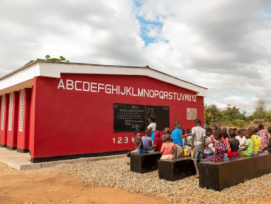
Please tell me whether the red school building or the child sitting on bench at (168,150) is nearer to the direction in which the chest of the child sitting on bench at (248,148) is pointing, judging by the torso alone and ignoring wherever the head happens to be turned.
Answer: the red school building

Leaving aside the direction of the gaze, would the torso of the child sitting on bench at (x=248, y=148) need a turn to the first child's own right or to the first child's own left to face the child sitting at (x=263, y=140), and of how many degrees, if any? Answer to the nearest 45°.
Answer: approximately 45° to the first child's own right

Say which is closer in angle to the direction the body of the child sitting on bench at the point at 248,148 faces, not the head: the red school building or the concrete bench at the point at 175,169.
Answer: the red school building

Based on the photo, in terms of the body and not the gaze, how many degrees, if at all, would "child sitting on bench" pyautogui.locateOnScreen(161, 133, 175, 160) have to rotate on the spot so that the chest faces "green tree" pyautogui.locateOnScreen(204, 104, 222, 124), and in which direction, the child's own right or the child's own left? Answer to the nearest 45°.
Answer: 0° — they already face it

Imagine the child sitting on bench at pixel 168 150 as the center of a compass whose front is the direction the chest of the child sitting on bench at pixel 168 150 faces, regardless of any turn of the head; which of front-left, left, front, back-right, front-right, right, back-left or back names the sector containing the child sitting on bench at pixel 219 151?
back-right

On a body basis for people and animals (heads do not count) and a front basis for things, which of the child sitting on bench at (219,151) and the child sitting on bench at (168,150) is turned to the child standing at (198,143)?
the child sitting on bench at (219,151)

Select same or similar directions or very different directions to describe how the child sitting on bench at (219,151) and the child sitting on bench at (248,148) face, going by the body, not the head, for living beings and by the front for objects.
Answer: same or similar directions

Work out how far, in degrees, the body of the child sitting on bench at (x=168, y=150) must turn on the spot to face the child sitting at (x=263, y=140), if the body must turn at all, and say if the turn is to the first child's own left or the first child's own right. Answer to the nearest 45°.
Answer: approximately 45° to the first child's own right

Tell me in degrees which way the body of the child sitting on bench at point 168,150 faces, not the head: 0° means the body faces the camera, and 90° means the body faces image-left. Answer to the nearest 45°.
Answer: approximately 180°
